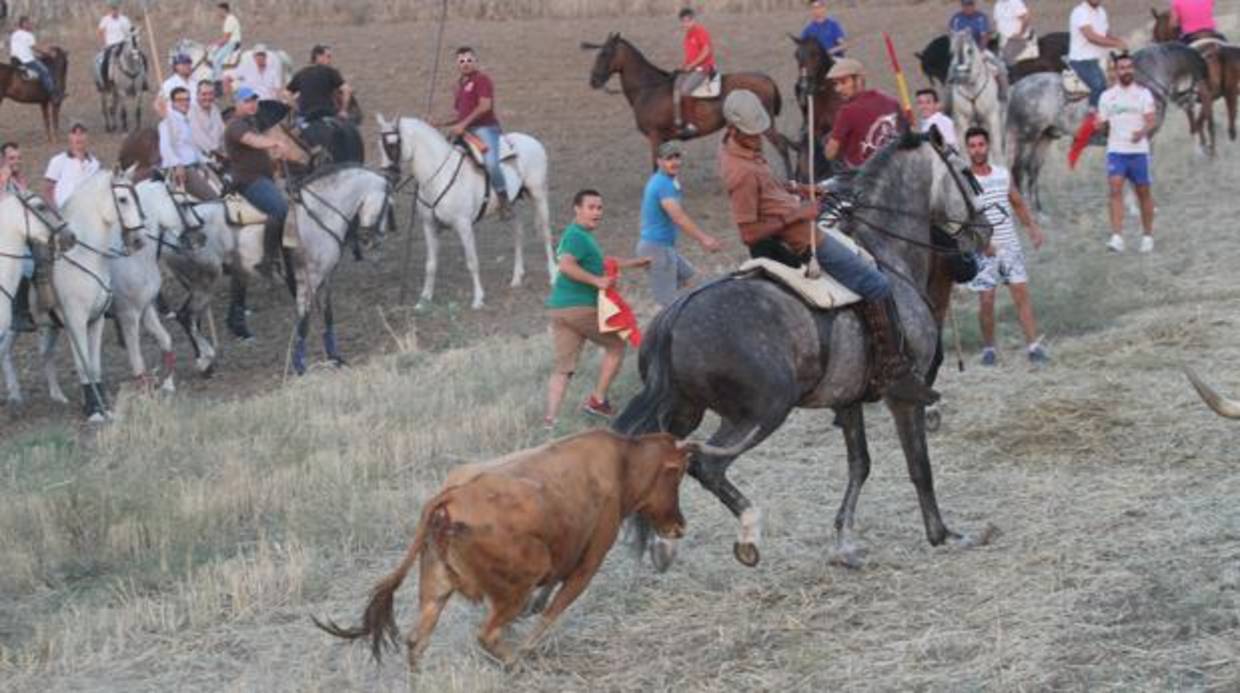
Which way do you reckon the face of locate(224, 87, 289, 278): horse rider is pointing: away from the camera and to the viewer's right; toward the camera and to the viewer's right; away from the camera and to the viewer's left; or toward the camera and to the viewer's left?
toward the camera and to the viewer's right

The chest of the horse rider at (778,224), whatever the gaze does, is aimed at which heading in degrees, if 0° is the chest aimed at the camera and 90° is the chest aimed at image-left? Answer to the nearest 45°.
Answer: approximately 270°

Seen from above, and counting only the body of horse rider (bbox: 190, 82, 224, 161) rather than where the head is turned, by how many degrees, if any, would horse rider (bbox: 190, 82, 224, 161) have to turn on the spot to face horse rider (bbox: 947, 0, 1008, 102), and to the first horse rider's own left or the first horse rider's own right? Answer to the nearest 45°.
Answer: approximately 45° to the first horse rider's own left

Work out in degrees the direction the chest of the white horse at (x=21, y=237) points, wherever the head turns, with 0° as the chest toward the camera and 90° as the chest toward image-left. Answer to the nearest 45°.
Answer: approximately 270°

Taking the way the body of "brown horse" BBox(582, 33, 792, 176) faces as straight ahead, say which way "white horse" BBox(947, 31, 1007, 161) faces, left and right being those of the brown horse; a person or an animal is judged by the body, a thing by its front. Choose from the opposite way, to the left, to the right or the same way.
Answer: to the left

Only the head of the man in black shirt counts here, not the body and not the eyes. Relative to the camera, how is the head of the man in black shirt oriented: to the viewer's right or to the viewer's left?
to the viewer's right

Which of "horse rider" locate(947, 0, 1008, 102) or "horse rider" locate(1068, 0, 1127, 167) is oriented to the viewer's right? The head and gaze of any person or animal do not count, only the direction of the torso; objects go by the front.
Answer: "horse rider" locate(1068, 0, 1127, 167)

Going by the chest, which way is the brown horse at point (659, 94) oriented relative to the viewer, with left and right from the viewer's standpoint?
facing to the left of the viewer

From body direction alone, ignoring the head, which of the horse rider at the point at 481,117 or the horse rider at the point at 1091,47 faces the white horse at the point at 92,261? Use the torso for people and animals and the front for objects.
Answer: the horse rider at the point at 481,117
